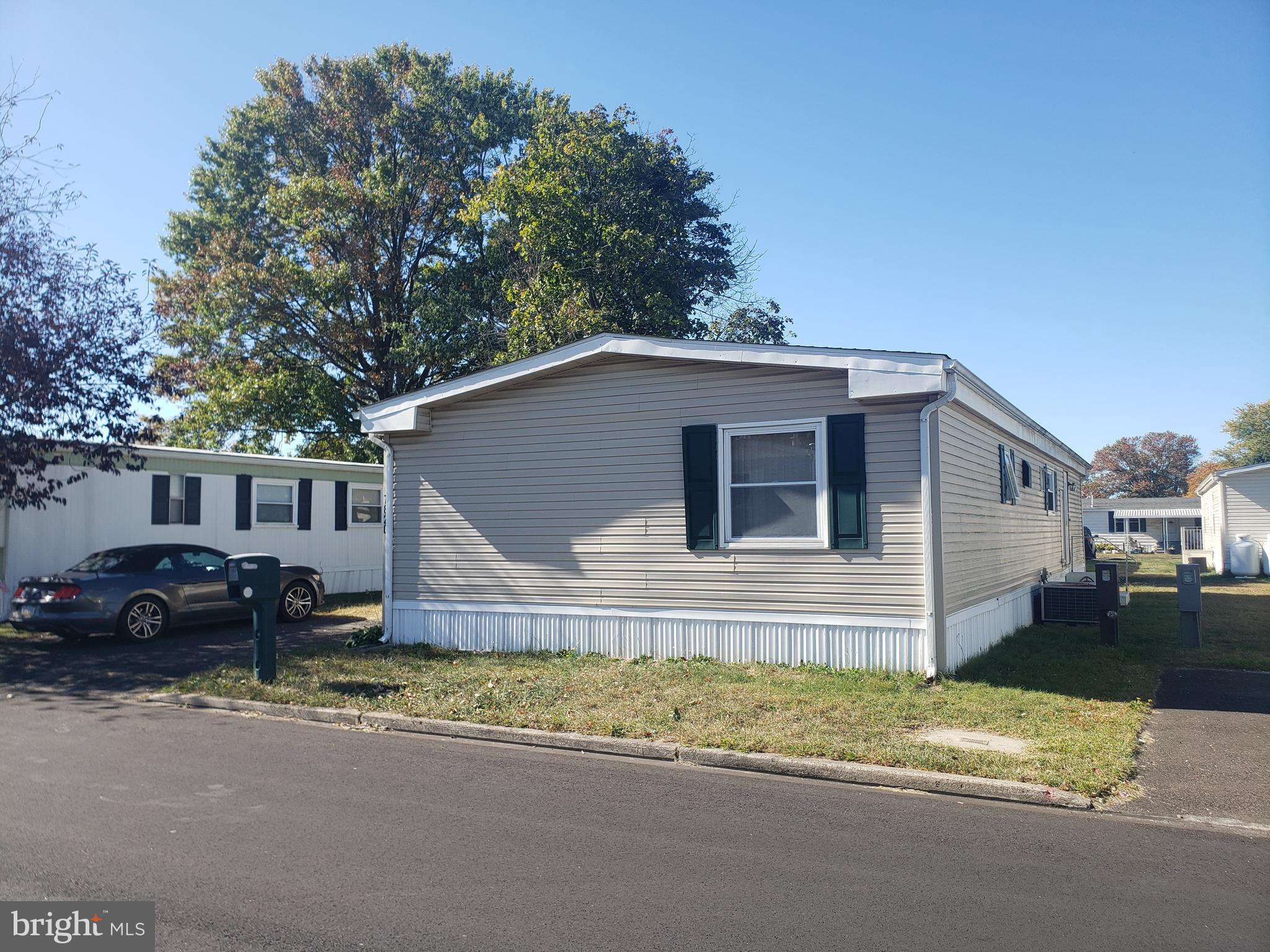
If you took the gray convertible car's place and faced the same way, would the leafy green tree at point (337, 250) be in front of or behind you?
in front

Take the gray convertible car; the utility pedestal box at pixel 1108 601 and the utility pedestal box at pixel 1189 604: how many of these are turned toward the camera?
2

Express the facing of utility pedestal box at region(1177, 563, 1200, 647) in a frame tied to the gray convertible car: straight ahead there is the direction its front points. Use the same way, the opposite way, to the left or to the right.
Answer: the opposite way

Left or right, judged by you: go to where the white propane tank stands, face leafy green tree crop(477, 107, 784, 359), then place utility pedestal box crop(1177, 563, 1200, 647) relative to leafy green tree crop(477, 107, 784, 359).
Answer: left

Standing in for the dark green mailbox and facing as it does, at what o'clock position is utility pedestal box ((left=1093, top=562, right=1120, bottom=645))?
The utility pedestal box is roughly at 8 o'clock from the dark green mailbox.

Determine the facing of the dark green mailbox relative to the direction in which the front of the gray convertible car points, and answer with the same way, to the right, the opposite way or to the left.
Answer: the opposite way

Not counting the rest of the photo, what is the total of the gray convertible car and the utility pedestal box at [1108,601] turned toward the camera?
1

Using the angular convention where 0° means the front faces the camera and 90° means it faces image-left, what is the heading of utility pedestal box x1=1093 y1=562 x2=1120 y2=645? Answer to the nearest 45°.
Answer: approximately 0°

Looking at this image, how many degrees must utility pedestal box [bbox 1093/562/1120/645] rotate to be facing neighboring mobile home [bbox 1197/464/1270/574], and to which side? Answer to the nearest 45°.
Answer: approximately 180°
